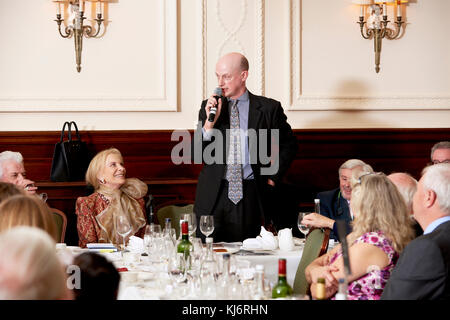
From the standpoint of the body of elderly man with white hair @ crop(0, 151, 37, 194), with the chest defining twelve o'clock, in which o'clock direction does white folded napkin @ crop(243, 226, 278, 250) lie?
The white folded napkin is roughly at 12 o'clock from the elderly man with white hair.

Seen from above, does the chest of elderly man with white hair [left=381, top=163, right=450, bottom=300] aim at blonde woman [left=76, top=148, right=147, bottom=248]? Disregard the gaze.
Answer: yes

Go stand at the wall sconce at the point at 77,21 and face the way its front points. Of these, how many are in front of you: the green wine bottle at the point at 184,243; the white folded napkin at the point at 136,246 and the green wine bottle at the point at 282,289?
3

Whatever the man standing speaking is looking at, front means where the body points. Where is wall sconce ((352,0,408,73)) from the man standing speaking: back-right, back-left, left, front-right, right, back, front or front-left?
back

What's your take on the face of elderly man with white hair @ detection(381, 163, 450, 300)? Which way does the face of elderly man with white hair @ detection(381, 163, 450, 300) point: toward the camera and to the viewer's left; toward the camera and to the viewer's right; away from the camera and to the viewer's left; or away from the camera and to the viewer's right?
away from the camera and to the viewer's left

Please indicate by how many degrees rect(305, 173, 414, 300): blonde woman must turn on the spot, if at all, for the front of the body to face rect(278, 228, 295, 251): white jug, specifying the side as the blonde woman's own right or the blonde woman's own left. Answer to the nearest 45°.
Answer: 0° — they already face it

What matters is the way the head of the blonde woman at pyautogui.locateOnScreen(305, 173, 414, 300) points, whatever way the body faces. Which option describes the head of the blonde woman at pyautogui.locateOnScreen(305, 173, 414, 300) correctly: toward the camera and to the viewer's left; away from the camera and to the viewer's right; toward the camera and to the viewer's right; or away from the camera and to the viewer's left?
away from the camera and to the viewer's left

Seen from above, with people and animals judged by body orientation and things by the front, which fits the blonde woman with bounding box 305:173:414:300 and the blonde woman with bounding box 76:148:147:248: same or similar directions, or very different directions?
very different directions

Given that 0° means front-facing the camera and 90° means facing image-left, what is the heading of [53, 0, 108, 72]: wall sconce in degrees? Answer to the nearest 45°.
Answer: approximately 0°
